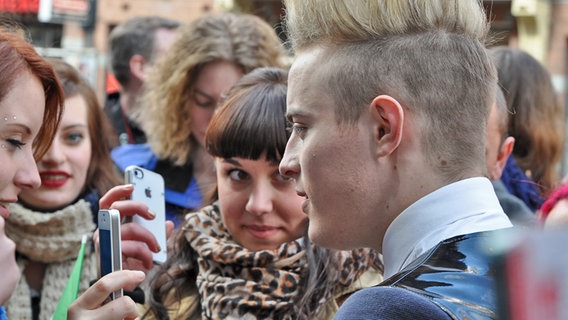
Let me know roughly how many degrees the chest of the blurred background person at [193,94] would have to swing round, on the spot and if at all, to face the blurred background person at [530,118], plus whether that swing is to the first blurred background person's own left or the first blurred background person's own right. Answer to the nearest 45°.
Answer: approximately 45° to the first blurred background person's own left

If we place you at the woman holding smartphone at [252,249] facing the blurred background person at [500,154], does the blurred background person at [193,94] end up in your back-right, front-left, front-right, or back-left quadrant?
front-left

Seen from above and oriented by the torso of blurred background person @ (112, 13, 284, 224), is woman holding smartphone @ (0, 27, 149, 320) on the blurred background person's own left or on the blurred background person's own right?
on the blurred background person's own right

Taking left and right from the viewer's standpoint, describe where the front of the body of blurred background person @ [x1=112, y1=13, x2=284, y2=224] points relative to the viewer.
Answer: facing the viewer and to the right of the viewer

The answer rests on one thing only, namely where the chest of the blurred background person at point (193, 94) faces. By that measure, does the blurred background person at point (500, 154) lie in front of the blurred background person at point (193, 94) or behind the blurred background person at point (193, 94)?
in front

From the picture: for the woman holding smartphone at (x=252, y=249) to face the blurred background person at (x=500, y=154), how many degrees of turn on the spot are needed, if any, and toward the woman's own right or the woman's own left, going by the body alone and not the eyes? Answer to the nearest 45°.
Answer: approximately 135° to the woman's own left

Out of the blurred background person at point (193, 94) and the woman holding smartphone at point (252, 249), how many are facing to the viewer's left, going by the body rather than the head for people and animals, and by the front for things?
0

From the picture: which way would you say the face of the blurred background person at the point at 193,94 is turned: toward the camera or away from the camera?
toward the camera

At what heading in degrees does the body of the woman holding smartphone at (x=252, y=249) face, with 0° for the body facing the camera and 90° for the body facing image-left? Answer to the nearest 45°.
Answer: approximately 0°
